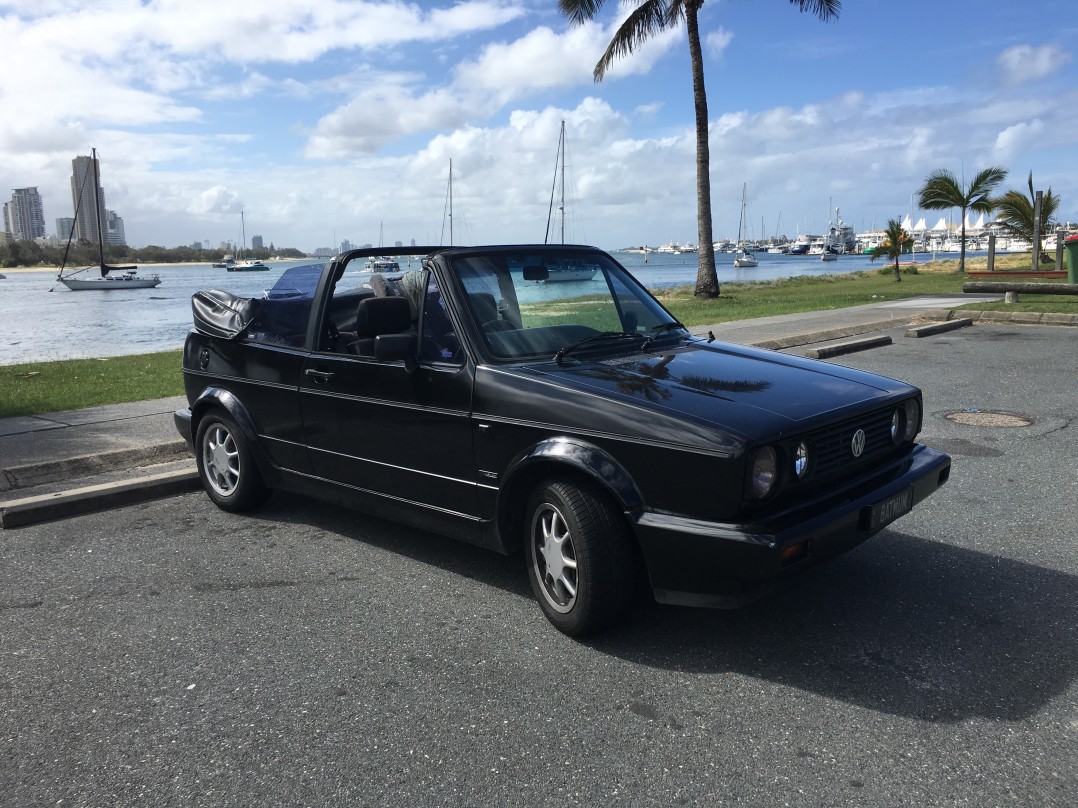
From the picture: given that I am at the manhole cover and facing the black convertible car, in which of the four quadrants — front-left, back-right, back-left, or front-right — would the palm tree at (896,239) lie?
back-right

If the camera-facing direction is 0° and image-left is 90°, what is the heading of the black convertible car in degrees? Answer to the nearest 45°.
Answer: approximately 315°

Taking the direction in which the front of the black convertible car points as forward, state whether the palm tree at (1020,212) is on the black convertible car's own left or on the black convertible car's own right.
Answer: on the black convertible car's own left

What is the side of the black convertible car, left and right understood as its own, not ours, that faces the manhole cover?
left

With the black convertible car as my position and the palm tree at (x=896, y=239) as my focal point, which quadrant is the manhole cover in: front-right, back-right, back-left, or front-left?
front-right

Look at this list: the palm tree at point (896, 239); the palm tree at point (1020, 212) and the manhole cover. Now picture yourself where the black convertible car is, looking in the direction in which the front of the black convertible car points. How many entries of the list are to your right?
0

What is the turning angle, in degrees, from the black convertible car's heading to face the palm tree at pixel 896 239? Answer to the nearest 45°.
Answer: approximately 135° to its left
